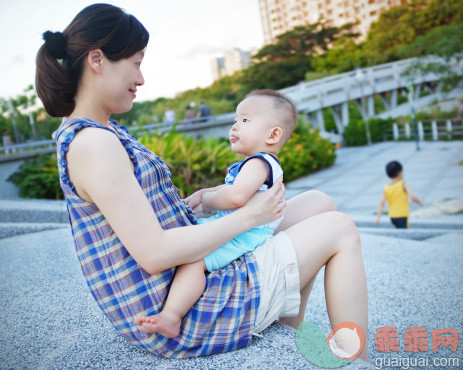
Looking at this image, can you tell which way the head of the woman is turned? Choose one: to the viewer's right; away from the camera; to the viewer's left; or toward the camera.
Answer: to the viewer's right

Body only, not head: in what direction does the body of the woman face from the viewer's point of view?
to the viewer's right

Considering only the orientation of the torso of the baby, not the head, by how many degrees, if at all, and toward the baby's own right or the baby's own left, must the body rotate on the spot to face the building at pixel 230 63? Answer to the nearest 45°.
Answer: approximately 90° to the baby's own right

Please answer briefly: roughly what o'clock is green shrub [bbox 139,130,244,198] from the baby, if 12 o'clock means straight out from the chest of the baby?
The green shrub is roughly at 3 o'clock from the baby.

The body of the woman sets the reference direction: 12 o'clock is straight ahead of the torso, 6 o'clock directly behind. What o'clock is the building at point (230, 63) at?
The building is roughly at 9 o'clock from the woman.

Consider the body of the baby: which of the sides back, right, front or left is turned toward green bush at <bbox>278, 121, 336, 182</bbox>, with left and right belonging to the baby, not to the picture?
right

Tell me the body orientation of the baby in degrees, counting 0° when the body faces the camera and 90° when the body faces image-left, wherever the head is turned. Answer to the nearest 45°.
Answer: approximately 90°

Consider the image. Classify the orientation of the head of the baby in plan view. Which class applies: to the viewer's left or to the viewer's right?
to the viewer's left

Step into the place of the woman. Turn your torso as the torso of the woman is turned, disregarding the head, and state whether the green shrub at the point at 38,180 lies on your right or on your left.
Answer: on your left

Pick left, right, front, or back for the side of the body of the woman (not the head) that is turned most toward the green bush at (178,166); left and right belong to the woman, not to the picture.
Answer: left

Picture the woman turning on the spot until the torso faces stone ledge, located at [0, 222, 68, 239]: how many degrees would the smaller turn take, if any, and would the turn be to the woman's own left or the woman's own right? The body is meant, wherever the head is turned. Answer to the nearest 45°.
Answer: approximately 135° to the woman's own left

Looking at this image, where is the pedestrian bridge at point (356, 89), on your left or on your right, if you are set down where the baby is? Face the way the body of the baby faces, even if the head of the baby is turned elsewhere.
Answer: on your right
